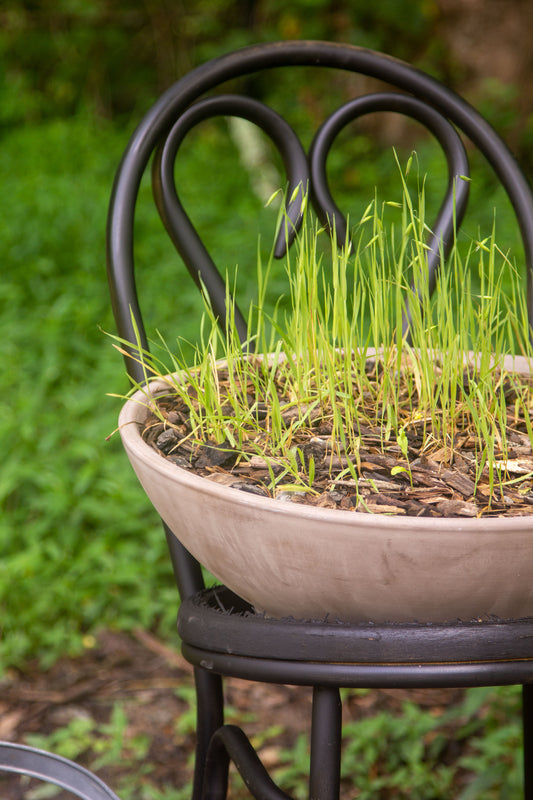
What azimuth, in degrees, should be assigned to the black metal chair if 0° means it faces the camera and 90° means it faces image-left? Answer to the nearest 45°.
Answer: approximately 315°
